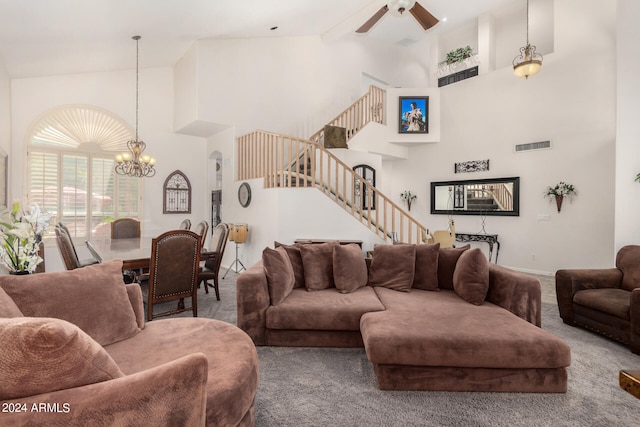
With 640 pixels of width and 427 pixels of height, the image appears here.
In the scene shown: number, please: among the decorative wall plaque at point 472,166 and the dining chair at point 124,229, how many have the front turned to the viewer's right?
0

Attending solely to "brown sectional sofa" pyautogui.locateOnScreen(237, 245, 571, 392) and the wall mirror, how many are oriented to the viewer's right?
0

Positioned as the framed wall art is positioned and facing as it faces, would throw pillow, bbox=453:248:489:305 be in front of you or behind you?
in front

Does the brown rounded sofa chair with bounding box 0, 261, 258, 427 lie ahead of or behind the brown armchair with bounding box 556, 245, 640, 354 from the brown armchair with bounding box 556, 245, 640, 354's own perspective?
ahead

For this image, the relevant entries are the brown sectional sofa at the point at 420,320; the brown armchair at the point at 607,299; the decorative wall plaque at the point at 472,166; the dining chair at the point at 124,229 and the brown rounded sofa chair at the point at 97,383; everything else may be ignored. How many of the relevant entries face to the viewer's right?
1

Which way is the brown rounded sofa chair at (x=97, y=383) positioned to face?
to the viewer's right

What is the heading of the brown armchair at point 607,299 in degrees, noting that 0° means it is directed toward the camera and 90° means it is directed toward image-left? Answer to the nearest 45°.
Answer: approximately 45°

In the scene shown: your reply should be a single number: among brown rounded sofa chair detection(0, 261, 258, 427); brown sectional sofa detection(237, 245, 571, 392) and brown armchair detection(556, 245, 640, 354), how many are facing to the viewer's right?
1

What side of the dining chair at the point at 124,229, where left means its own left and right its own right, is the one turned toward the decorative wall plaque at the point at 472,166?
left

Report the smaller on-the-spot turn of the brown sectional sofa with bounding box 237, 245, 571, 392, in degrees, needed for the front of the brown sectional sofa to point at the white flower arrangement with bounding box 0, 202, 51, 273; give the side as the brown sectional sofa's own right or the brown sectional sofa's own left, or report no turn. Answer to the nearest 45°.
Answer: approximately 45° to the brown sectional sofa's own right

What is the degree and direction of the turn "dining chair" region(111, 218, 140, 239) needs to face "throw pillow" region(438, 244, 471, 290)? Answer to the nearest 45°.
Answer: approximately 45° to its left

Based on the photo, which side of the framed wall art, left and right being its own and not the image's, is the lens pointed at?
front

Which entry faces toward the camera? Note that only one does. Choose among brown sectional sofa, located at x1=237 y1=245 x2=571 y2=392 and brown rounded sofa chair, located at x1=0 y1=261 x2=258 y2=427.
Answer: brown sectional sofa, located at x1=237 y1=245 x2=571 y2=392

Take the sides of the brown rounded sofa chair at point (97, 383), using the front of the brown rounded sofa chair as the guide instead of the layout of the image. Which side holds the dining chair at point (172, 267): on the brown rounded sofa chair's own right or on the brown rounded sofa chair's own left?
on the brown rounded sofa chair's own left

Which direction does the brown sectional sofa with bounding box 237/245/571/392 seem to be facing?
toward the camera

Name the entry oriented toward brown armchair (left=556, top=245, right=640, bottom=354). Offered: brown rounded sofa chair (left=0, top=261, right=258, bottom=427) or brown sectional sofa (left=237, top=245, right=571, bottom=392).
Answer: brown rounded sofa chair (left=0, top=261, right=258, bottom=427)

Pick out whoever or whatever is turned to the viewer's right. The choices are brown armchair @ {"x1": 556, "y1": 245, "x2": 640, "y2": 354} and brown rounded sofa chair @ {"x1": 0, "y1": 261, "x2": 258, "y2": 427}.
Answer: the brown rounded sofa chair

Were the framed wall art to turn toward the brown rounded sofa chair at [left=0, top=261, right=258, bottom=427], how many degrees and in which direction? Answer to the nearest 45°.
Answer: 0° — it already faces it
